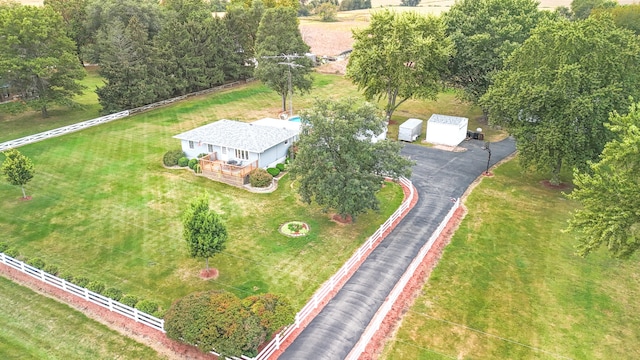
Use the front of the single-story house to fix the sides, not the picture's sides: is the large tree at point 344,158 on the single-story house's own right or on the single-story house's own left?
on the single-story house's own left

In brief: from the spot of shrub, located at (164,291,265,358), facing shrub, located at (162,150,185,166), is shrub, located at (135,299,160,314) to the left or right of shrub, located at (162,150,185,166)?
left

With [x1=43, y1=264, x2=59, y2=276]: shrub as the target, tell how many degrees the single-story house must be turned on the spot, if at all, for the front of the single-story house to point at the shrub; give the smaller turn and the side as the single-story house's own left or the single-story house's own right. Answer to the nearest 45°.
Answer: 0° — it already faces it

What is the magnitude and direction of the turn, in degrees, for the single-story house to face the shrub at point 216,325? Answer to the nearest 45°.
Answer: approximately 45° to its left

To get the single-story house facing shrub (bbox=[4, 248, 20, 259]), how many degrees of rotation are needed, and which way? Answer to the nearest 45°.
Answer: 0° — it already faces it

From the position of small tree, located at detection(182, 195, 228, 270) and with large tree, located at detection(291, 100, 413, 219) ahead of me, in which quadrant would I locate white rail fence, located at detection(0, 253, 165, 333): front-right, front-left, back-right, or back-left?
back-left

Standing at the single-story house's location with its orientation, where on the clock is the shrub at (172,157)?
The shrub is roughly at 2 o'clock from the single-story house.

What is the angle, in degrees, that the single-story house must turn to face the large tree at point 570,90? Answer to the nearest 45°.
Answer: approximately 135° to its left

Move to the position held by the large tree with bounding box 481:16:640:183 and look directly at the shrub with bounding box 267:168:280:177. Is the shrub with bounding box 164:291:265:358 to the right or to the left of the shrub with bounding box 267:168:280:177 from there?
left

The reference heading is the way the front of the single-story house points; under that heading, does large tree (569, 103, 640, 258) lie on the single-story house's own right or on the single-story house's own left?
on the single-story house's own left

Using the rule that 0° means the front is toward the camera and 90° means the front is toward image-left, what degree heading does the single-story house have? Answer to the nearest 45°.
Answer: approximately 45°
